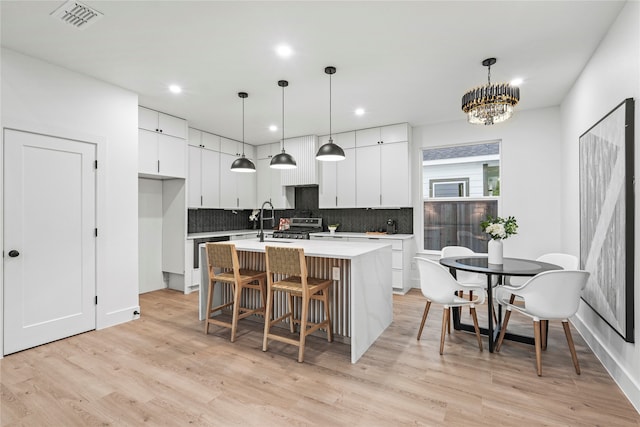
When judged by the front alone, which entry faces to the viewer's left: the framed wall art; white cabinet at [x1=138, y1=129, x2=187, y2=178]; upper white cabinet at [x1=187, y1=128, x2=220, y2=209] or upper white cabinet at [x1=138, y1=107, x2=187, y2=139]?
the framed wall art

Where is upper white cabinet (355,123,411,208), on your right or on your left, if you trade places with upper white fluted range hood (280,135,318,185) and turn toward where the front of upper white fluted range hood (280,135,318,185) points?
on your left

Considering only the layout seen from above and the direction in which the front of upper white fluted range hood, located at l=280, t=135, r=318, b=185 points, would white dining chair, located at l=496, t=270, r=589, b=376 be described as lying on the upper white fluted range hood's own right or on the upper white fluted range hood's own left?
on the upper white fluted range hood's own left

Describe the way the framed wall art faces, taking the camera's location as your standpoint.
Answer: facing to the left of the viewer

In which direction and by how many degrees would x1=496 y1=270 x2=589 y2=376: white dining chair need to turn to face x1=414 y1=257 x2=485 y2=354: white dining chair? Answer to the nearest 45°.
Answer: approximately 45° to its left
